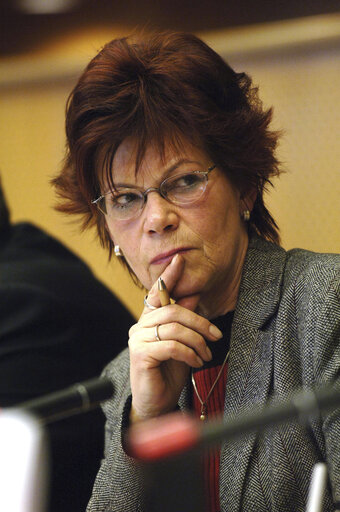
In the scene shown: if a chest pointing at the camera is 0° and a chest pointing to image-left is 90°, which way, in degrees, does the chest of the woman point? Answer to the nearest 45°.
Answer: approximately 45°

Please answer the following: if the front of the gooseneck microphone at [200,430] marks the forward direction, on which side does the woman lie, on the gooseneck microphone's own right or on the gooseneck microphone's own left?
on the gooseneck microphone's own right

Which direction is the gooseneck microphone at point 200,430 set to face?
to the viewer's left

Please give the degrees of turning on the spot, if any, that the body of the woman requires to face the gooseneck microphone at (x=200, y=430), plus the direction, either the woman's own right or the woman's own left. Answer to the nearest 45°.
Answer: approximately 45° to the woman's own left
